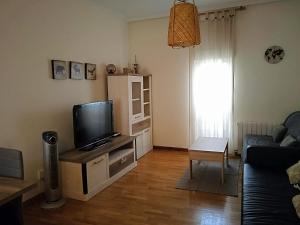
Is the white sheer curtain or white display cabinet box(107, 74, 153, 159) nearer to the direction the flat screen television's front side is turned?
the white sheer curtain

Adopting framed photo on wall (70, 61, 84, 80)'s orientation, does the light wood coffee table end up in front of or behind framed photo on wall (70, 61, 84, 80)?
in front

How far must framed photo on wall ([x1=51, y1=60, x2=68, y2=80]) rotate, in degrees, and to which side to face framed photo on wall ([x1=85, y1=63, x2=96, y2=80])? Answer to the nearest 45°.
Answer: approximately 90° to its left

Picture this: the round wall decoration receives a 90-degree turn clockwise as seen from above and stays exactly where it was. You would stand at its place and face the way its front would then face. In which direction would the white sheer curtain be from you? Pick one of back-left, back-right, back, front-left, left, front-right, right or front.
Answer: front

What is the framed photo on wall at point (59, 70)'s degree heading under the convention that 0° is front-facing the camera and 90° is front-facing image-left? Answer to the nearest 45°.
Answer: approximately 315°

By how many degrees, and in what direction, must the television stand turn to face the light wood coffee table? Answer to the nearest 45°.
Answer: approximately 45° to its left

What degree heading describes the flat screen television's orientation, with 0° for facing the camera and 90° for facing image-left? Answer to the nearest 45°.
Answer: approximately 315°

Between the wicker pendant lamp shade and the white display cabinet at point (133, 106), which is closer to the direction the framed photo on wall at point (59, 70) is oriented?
the wicker pendant lamp shade

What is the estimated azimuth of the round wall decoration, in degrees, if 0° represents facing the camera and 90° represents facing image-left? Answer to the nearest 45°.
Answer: approximately 0°
